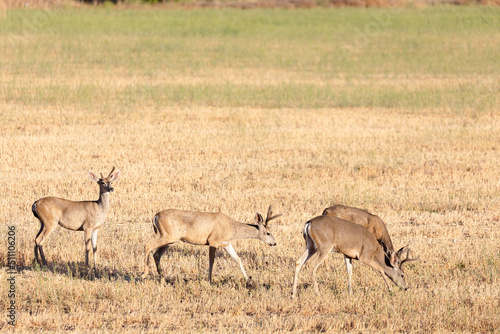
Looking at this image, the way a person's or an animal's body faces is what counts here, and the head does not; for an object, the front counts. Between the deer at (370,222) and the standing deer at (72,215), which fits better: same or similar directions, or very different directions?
same or similar directions

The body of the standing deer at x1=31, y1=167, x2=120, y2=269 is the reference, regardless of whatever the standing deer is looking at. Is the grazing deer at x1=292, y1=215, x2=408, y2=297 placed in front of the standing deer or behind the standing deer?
in front

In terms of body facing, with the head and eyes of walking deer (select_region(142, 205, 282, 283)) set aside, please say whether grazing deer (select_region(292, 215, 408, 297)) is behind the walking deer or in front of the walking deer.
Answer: in front

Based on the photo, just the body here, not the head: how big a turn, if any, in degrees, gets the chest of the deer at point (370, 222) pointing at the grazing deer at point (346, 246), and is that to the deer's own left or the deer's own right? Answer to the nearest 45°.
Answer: approximately 90° to the deer's own right

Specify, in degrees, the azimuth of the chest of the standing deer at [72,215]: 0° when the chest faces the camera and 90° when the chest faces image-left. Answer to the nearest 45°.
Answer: approximately 270°

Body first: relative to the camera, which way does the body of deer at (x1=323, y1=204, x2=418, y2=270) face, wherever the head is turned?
to the viewer's right

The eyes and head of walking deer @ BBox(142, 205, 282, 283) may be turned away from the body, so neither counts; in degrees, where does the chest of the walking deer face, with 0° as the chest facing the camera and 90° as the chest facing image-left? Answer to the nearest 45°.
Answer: approximately 270°

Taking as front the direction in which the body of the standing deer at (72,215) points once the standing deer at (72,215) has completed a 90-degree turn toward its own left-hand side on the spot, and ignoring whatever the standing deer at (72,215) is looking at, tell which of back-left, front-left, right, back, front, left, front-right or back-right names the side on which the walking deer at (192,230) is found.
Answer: back-right

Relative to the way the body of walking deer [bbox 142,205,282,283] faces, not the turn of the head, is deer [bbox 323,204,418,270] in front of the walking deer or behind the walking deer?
in front
